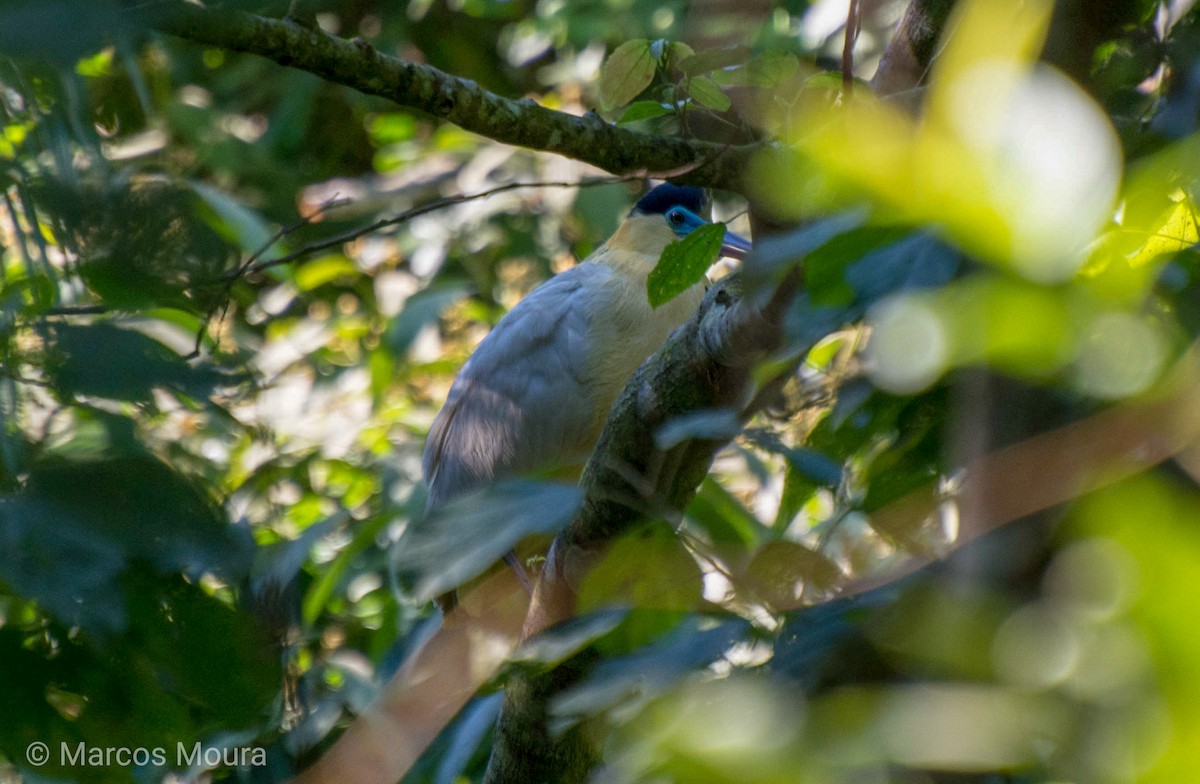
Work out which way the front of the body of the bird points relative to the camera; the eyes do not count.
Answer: to the viewer's right

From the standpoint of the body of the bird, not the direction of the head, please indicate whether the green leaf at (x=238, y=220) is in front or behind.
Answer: behind

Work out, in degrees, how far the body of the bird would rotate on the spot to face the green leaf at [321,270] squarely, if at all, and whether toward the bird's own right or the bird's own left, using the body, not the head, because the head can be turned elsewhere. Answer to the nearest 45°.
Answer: approximately 135° to the bird's own left
